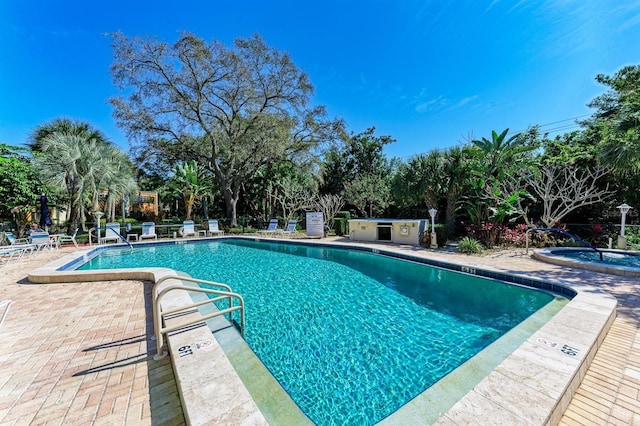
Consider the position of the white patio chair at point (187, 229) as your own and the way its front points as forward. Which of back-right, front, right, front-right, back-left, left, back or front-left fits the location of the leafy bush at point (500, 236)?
front-left

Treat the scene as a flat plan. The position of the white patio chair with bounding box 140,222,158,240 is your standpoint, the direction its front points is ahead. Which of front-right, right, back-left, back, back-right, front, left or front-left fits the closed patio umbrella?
right

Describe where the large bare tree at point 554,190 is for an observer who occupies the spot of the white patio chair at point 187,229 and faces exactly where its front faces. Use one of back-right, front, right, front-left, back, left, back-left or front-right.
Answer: front-left

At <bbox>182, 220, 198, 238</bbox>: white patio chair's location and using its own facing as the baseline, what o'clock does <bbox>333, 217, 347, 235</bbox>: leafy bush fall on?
The leafy bush is roughly at 10 o'clock from the white patio chair.

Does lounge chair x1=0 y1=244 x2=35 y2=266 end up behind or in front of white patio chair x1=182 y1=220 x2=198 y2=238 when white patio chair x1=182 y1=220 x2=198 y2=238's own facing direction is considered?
in front

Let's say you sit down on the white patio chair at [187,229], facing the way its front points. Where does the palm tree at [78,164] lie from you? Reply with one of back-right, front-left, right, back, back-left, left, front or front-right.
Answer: right

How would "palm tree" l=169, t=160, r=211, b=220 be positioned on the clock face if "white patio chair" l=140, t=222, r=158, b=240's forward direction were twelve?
The palm tree is roughly at 7 o'clock from the white patio chair.

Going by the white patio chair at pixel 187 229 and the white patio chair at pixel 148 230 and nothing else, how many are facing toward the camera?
2

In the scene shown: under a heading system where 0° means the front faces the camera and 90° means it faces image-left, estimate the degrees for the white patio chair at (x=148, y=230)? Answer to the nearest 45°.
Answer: approximately 0°

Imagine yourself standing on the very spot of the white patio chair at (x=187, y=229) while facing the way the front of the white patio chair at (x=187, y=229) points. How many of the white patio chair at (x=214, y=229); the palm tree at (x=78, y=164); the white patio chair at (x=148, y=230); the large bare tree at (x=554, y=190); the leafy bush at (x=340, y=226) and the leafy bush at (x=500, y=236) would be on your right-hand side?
2

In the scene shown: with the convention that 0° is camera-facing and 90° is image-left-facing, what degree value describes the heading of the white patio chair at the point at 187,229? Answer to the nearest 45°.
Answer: approximately 0°
